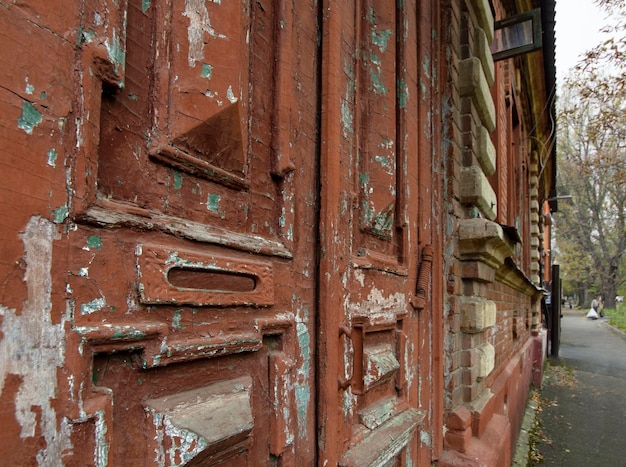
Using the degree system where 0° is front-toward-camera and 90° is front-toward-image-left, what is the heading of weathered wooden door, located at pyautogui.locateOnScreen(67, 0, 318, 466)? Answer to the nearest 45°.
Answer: approximately 315°

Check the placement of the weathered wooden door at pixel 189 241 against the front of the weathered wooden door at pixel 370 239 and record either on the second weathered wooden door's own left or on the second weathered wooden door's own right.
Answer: on the second weathered wooden door's own right

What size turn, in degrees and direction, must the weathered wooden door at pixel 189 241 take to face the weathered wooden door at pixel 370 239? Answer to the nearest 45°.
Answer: approximately 90° to its left

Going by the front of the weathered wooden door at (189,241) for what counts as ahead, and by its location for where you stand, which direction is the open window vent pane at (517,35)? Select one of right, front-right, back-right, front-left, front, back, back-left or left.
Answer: left

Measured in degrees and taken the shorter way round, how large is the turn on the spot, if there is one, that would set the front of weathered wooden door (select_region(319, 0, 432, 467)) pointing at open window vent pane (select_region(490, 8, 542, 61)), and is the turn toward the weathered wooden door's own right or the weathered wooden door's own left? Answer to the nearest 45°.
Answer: approximately 90° to the weathered wooden door's own left

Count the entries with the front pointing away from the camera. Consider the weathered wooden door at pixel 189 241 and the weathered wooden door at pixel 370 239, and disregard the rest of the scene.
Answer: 0
